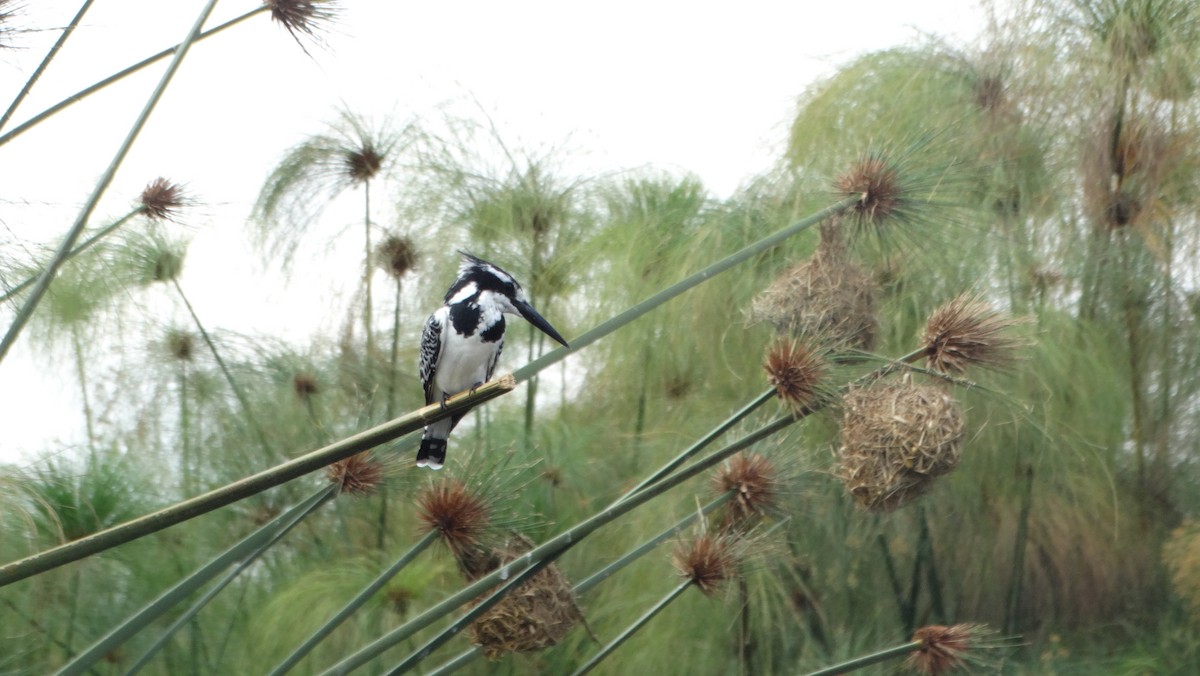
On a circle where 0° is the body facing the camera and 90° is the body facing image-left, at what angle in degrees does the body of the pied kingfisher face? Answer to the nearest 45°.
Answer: approximately 315°

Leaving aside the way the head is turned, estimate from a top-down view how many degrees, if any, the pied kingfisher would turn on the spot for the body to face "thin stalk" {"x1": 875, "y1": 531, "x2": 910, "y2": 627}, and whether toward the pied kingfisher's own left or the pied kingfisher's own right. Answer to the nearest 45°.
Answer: approximately 90° to the pied kingfisher's own left

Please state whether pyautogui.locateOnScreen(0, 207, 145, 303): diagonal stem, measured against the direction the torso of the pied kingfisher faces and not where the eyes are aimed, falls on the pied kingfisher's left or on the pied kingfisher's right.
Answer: on the pied kingfisher's right

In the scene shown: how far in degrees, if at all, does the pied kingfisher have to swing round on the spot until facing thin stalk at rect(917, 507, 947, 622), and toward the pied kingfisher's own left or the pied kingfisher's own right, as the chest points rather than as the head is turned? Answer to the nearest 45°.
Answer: approximately 90° to the pied kingfisher's own left
